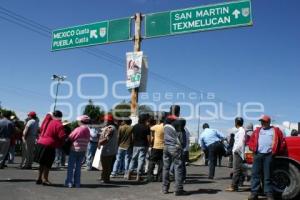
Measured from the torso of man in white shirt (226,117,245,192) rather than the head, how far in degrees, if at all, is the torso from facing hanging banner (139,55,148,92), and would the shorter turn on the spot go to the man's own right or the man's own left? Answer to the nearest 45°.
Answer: approximately 45° to the man's own right

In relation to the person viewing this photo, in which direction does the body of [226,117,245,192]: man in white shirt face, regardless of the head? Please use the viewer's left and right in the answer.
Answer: facing to the left of the viewer

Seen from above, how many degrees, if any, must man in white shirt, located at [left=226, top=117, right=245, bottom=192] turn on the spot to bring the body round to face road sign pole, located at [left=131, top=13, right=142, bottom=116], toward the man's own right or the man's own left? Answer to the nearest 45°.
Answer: approximately 45° to the man's own right

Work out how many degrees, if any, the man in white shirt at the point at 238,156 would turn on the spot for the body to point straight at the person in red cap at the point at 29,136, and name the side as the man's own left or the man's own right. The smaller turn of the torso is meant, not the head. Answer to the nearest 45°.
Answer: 0° — they already face them

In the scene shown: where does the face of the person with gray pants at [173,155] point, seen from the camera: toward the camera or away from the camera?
away from the camera

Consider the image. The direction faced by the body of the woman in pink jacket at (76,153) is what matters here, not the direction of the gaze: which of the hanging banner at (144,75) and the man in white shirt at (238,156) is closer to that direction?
the hanging banner
